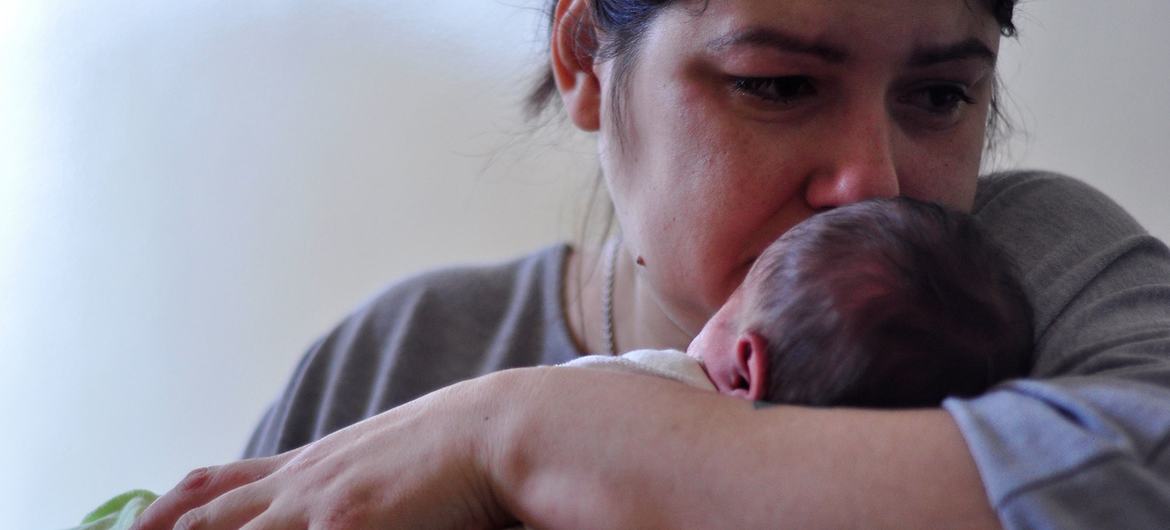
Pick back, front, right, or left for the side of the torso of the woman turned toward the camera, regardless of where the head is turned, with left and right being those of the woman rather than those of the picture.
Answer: front
